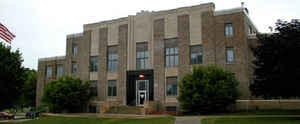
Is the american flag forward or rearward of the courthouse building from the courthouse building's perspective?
forward

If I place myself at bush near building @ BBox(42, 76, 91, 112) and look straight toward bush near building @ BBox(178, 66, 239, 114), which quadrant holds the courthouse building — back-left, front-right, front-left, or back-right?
front-left

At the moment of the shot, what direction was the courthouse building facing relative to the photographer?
facing the viewer and to the left of the viewer

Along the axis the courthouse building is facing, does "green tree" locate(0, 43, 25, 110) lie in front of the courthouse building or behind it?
in front

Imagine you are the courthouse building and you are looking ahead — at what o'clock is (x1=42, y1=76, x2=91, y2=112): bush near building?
The bush near building is roughly at 2 o'clock from the courthouse building.

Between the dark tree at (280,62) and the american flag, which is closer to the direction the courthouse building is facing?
the american flag

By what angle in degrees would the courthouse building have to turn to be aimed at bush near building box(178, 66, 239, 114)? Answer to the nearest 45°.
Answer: approximately 90° to its left

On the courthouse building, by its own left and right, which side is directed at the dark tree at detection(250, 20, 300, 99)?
left
